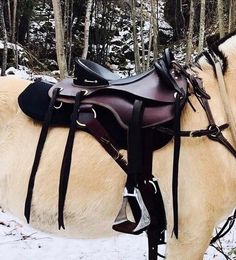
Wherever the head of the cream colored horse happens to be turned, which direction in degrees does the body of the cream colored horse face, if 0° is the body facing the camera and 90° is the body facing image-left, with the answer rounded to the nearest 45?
approximately 270°

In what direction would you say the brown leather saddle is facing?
to the viewer's right
